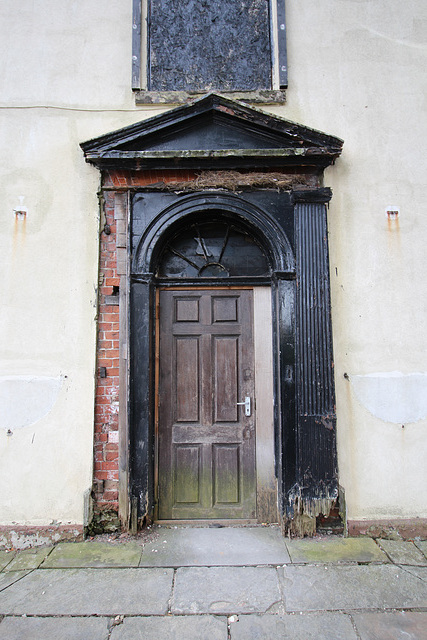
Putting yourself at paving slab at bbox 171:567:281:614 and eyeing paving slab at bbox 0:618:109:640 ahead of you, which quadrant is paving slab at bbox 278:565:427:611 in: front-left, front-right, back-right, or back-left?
back-left

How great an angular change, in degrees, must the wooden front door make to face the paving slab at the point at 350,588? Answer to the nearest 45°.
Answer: approximately 45° to its left

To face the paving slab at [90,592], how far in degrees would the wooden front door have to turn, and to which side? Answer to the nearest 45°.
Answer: approximately 45° to its right

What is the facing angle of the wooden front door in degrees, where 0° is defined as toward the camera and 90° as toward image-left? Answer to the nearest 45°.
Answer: approximately 0°

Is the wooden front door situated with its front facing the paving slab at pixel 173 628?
yes
